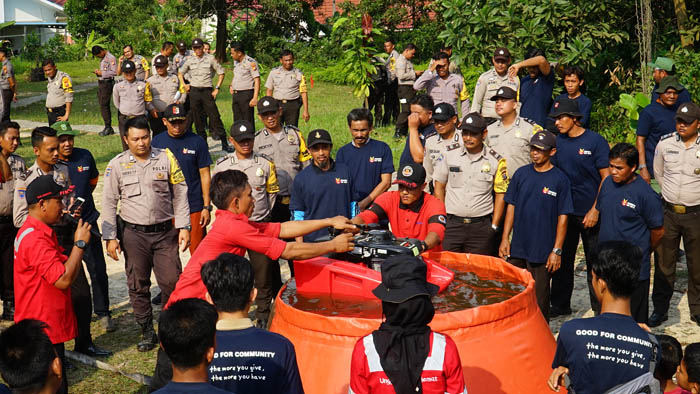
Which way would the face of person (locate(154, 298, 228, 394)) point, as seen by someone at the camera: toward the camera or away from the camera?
away from the camera

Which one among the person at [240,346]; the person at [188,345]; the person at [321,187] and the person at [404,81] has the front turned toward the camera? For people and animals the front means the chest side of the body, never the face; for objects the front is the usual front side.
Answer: the person at [321,187]

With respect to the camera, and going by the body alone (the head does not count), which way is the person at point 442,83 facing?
toward the camera

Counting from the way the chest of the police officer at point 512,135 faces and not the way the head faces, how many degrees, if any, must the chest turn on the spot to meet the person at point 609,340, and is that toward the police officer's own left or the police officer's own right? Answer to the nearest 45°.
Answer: approximately 45° to the police officer's own left

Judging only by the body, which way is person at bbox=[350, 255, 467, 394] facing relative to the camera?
away from the camera

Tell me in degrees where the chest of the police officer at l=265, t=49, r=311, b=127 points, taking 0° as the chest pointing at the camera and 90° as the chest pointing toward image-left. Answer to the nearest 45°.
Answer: approximately 0°

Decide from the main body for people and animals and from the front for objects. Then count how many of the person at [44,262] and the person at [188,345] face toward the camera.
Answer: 0

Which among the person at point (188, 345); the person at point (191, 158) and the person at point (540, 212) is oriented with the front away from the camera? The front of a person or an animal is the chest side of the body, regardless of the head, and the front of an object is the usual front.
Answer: the person at point (188, 345)

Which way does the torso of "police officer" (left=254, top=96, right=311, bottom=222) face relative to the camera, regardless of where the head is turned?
toward the camera

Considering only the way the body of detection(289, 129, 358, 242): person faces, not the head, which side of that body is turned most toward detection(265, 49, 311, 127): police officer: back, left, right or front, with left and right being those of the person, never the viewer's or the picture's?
back

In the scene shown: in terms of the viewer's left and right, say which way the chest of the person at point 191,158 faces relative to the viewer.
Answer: facing the viewer

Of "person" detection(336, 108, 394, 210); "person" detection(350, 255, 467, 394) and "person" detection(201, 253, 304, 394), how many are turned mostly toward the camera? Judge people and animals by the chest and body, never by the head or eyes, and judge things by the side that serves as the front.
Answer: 1
